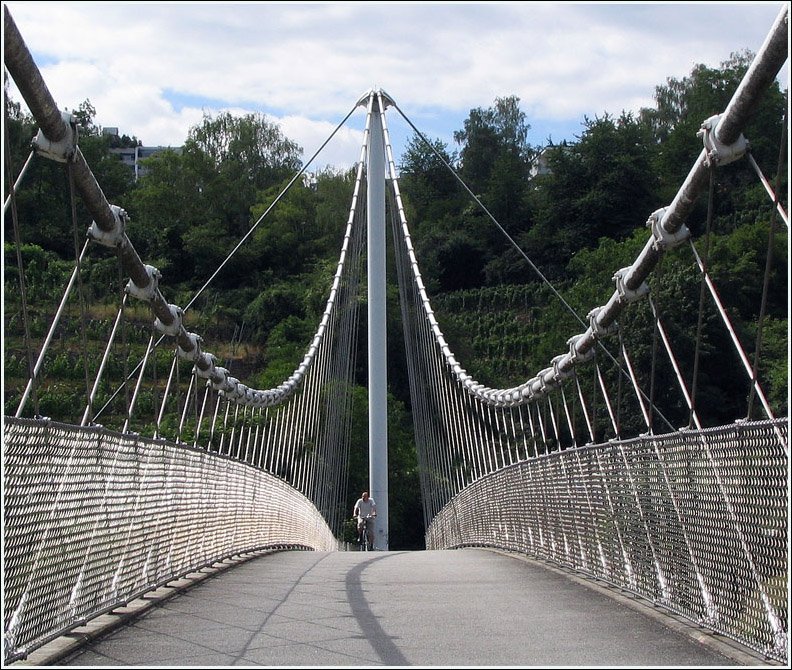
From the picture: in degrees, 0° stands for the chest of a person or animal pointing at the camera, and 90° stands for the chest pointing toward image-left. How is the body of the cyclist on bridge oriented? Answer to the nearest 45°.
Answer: approximately 0°
